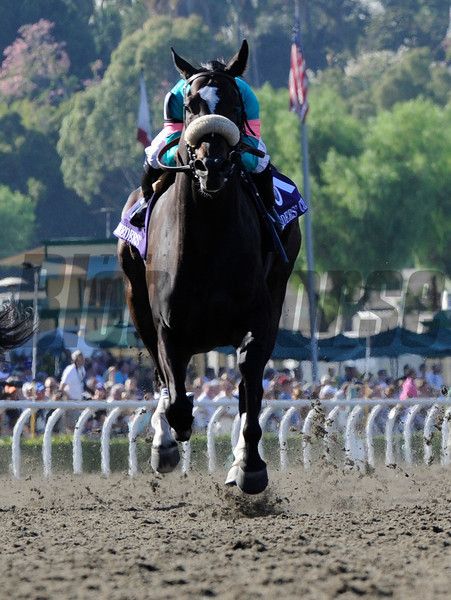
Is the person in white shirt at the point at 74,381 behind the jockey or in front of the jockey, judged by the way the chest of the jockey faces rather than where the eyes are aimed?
behind

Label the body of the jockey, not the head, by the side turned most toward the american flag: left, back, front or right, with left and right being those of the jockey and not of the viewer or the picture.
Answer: back

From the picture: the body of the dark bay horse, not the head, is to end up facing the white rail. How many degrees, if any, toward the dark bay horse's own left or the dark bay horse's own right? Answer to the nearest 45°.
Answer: approximately 180°

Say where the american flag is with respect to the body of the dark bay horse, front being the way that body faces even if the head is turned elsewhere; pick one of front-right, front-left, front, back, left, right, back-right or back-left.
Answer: back

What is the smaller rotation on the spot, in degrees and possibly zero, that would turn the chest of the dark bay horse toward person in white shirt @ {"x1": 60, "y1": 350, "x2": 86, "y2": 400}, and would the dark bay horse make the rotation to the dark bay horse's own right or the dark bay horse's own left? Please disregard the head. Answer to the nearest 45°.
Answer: approximately 180°

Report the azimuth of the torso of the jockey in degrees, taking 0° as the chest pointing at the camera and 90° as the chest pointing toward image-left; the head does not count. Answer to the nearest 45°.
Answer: approximately 0°

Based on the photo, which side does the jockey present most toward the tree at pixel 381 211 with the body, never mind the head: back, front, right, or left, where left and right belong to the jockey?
back
